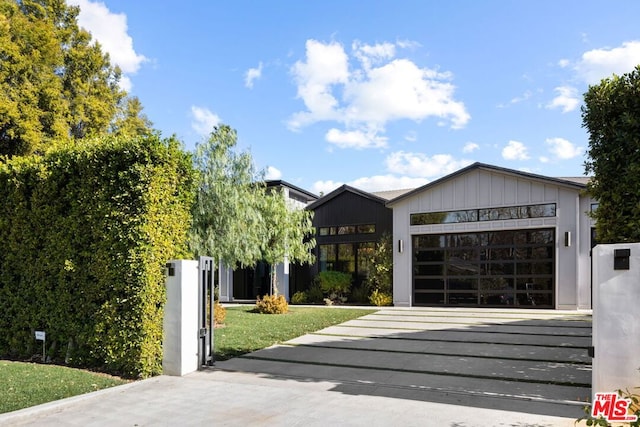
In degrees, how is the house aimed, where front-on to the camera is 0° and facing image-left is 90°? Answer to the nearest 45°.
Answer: approximately 0°

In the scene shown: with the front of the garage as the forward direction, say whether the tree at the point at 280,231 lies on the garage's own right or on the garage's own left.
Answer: on the garage's own right

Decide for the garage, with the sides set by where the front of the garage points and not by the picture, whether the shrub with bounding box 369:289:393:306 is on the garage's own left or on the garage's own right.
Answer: on the garage's own right

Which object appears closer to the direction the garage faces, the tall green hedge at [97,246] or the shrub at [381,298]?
the tall green hedge

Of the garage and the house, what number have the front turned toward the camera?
2

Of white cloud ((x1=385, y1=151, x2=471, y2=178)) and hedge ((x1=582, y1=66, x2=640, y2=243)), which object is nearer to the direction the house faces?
the hedge

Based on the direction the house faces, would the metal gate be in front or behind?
in front

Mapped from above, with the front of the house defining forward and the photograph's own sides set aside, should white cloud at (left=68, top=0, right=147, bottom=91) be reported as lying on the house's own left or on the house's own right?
on the house's own right

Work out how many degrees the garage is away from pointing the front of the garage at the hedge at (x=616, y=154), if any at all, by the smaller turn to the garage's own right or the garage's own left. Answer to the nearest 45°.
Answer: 0° — it already faces it

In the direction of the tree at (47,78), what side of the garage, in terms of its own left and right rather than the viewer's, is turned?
right
